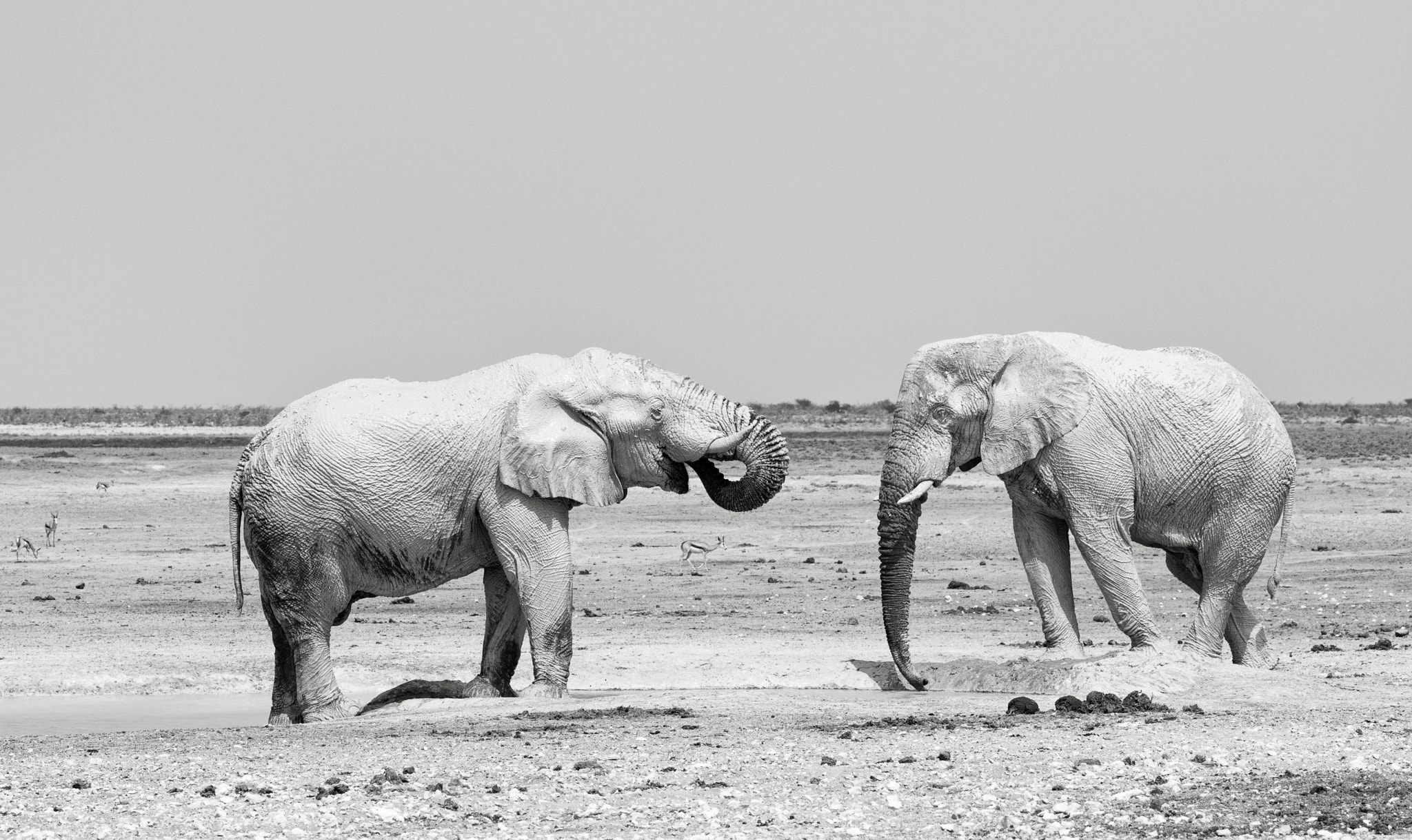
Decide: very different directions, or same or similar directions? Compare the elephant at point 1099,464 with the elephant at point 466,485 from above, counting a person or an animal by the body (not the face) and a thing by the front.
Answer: very different directions

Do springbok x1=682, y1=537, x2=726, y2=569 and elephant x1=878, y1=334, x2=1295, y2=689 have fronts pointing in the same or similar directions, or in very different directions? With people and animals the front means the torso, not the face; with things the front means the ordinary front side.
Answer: very different directions

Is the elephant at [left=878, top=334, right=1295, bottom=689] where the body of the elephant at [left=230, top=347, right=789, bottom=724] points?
yes

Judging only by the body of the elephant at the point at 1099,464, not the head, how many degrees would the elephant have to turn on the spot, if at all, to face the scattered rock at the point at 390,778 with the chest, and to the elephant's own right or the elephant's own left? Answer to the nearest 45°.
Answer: approximately 45° to the elephant's own left

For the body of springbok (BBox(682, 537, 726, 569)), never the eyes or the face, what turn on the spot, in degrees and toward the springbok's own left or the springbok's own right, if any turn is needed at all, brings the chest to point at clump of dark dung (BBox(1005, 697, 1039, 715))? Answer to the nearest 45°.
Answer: approximately 90° to the springbok's own right

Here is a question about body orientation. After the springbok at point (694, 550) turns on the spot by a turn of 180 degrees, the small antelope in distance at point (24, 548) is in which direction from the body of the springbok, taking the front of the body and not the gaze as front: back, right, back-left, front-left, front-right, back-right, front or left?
front

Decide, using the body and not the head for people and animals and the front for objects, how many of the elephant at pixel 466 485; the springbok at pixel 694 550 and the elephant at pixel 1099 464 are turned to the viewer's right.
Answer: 2

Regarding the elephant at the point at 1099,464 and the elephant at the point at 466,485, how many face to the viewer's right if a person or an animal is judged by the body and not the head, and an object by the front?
1

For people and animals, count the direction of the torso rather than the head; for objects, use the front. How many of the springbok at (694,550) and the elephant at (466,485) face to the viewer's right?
2

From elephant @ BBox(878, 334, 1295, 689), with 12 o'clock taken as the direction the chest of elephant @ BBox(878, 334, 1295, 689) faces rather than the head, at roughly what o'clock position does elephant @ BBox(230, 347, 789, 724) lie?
elephant @ BBox(230, 347, 789, 724) is roughly at 11 o'clock from elephant @ BBox(878, 334, 1295, 689).

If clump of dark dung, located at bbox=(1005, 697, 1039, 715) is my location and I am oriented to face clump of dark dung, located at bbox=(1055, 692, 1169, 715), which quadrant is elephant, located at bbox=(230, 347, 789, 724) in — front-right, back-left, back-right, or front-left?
back-left

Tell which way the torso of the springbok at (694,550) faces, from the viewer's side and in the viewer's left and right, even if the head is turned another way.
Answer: facing to the right of the viewer

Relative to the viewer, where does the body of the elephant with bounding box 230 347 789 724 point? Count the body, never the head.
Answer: to the viewer's right

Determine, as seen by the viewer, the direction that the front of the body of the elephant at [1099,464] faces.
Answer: to the viewer's left
